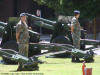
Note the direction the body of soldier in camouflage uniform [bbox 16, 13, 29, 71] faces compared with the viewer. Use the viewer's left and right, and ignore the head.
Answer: facing the viewer and to the right of the viewer

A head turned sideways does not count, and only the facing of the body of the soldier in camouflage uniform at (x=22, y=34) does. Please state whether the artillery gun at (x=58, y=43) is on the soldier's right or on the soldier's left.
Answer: on the soldier's left
